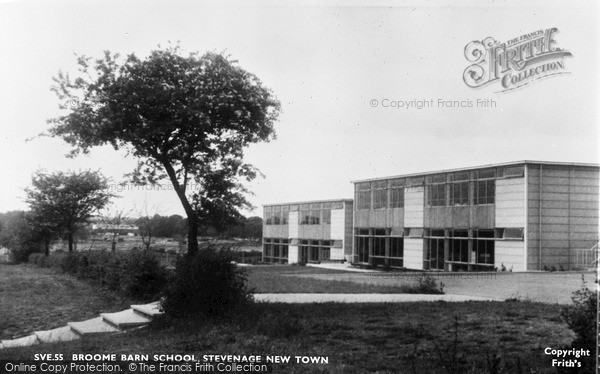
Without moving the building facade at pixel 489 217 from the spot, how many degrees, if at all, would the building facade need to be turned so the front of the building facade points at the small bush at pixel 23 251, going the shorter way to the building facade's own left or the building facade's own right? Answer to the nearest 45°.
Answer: approximately 45° to the building facade's own right

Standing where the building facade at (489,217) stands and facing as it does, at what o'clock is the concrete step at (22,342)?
The concrete step is roughly at 11 o'clock from the building facade.

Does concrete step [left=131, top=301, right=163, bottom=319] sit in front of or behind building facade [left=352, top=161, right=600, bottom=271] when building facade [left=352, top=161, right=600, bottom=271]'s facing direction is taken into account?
in front

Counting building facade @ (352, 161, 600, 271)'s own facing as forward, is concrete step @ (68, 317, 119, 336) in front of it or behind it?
in front

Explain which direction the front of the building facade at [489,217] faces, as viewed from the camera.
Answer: facing the viewer and to the left of the viewer

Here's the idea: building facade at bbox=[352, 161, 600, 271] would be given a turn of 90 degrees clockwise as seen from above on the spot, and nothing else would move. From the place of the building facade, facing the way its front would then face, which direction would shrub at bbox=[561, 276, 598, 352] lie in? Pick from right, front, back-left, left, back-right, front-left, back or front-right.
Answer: back-left

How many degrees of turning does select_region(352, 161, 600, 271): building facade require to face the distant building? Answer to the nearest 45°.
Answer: approximately 45° to its right
